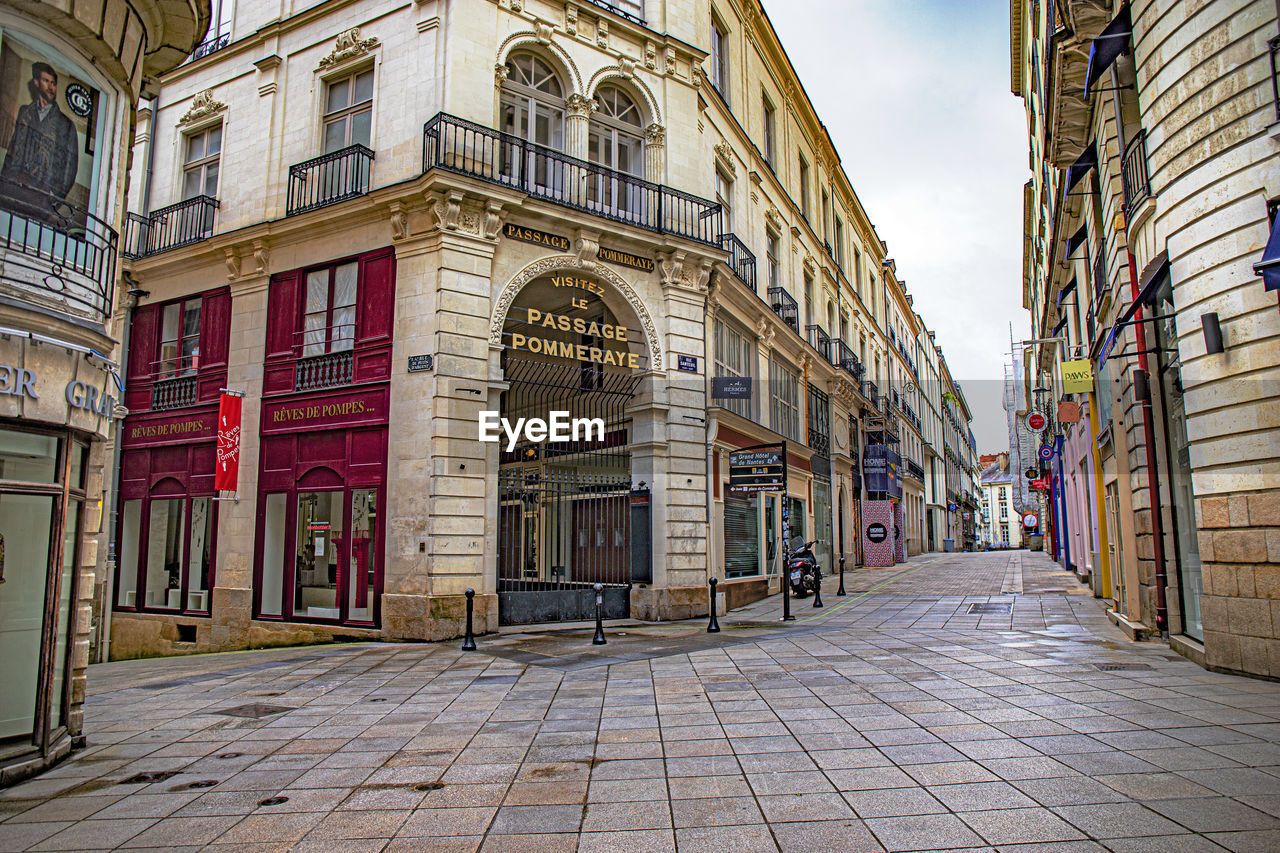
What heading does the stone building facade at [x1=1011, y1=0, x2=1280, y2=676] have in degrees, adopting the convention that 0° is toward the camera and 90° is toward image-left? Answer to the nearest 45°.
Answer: approximately 90°

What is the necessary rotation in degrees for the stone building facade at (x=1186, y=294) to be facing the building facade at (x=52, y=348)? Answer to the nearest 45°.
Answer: approximately 45° to its left

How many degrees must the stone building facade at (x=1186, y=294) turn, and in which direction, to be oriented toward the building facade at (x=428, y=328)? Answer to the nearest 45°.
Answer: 0° — it already faces it

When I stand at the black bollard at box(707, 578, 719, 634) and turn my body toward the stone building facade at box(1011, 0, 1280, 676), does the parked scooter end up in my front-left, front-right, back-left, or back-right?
front-left

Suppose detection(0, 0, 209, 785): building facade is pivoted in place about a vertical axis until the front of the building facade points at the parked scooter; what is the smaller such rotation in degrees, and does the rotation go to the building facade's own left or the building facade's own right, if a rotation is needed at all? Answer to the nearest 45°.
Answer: approximately 90° to the building facade's own left

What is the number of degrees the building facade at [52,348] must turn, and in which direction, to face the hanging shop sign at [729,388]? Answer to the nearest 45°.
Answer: approximately 90° to its left

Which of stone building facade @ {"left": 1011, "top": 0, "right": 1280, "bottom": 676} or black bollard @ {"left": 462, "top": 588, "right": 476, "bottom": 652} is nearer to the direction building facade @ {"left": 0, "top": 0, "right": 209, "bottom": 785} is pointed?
the stone building facade

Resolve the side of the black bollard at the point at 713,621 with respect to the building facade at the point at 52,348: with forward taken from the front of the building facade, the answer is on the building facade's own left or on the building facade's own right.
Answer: on the building facade's own left

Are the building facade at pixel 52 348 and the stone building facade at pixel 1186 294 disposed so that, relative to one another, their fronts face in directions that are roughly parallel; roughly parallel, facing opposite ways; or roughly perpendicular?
roughly parallel, facing opposite ways

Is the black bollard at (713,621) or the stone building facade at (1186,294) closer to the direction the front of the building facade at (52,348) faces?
the stone building facade

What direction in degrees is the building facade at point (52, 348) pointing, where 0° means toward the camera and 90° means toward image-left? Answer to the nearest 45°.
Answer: approximately 315°

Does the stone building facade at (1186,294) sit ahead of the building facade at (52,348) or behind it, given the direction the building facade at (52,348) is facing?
ahead

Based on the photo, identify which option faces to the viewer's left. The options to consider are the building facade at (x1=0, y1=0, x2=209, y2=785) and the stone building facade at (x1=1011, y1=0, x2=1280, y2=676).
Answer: the stone building facade

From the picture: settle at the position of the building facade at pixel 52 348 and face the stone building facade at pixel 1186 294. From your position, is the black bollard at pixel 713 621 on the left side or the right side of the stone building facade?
left

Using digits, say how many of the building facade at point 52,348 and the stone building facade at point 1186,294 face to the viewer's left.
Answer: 1
